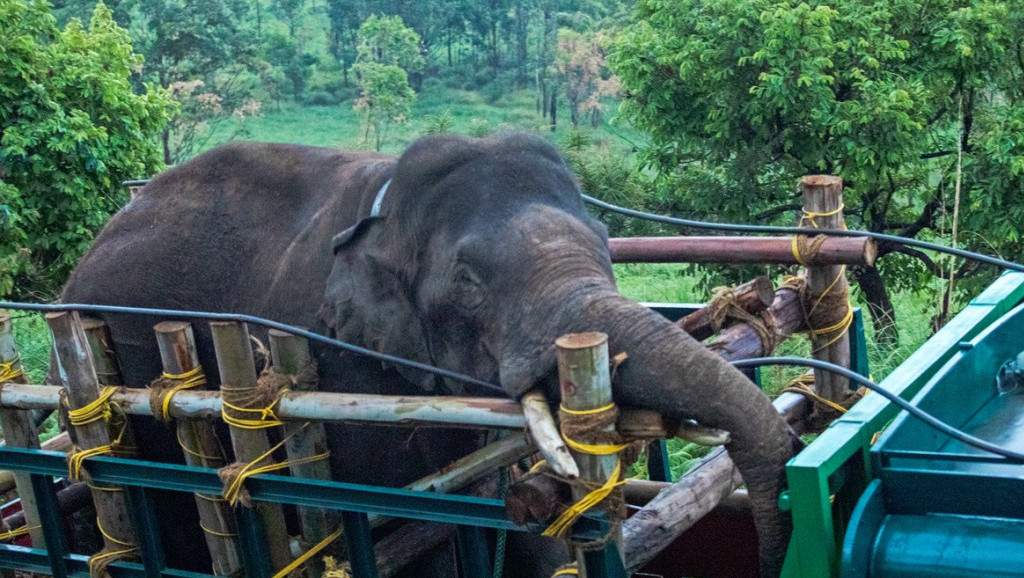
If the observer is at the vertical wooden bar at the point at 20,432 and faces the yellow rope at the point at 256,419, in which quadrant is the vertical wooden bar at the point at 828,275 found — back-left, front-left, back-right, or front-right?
front-left

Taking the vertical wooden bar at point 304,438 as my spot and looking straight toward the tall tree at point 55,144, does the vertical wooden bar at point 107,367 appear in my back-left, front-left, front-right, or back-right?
front-left

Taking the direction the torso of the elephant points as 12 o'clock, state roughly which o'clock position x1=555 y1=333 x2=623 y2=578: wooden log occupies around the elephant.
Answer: The wooden log is roughly at 1 o'clock from the elephant.

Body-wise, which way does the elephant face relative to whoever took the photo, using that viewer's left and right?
facing the viewer and to the right of the viewer

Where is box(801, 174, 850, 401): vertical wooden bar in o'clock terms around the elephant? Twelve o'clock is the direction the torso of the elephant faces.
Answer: The vertical wooden bar is roughly at 10 o'clock from the elephant.

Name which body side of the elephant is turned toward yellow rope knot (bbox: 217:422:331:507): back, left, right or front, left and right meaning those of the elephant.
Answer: right

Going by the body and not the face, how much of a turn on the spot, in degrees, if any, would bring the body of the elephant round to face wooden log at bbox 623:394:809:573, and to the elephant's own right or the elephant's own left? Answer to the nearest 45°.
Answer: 0° — it already faces it

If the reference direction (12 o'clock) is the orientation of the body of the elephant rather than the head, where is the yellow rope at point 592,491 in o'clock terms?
The yellow rope is roughly at 1 o'clock from the elephant.

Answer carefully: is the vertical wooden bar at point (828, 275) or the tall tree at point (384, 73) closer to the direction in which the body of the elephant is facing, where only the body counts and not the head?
the vertical wooden bar

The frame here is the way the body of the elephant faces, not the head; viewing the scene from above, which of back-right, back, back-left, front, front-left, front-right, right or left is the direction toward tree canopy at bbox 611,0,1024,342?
left

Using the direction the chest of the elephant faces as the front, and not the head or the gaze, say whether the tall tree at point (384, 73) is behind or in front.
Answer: behind

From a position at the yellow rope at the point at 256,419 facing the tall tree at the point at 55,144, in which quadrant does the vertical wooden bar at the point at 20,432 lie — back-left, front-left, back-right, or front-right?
front-left

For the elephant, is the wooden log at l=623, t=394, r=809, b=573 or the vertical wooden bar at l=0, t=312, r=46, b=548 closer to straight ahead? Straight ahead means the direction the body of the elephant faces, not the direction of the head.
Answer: the wooden log

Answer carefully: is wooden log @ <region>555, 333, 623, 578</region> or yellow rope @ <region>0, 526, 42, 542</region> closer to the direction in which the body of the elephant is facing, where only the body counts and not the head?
the wooden log

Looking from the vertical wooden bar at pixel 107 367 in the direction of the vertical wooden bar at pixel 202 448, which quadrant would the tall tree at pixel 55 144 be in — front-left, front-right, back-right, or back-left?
back-left
